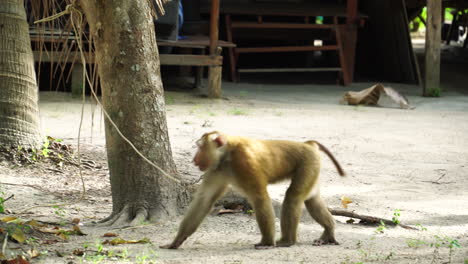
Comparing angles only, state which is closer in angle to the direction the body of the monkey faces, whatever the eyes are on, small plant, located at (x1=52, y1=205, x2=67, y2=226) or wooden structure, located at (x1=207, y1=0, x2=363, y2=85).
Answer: the small plant

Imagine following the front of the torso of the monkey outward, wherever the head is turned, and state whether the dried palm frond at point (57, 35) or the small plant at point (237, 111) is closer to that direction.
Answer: the dried palm frond

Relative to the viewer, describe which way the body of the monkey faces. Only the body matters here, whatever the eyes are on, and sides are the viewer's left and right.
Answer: facing to the left of the viewer

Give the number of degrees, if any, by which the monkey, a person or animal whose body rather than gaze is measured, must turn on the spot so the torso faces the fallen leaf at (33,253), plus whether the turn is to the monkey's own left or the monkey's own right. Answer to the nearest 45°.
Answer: approximately 45° to the monkey's own left

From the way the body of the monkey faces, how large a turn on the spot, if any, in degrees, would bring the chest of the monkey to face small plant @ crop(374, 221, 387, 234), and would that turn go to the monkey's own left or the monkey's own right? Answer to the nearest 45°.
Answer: approximately 135° to the monkey's own right

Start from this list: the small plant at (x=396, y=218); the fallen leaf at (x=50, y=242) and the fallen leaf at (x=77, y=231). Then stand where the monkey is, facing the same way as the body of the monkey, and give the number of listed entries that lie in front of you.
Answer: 2

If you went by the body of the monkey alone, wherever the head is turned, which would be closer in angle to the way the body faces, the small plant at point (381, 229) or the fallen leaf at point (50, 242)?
the fallen leaf

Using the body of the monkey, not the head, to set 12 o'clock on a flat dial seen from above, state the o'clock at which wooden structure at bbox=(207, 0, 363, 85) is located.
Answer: The wooden structure is roughly at 3 o'clock from the monkey.

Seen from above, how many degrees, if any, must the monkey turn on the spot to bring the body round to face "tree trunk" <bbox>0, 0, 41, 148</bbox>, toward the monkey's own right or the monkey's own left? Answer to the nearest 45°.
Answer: approximately 45° to the monkey's own right

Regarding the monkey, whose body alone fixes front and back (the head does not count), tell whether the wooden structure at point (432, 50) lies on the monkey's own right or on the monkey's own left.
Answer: on the monkey's own right

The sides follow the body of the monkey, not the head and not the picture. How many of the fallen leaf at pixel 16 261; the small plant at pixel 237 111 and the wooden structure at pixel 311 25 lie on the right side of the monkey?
2

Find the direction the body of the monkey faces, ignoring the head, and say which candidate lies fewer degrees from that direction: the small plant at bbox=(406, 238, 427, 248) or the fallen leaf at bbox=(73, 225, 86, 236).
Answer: the fallen leaf

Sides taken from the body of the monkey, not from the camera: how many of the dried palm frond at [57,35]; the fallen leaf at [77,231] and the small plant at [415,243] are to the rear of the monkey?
1

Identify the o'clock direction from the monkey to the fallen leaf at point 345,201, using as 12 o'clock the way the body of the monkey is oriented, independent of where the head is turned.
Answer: The fallen leaf is roughly at 4 o'clock from the monkey.
